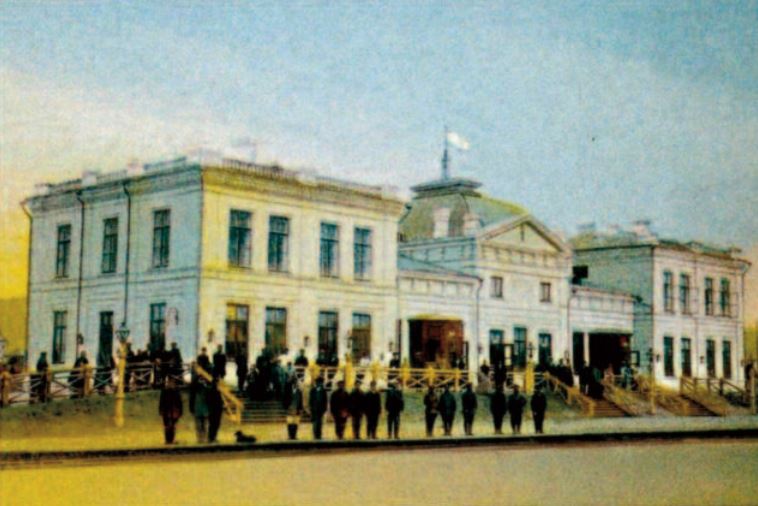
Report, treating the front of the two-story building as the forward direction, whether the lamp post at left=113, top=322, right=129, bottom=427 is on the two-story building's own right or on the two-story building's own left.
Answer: on the two-story building's own right

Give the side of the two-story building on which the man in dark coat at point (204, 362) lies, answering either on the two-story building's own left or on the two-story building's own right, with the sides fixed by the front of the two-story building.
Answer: on the two-story building's own right

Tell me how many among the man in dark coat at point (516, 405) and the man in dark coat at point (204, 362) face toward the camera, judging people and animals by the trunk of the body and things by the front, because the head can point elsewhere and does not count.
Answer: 2

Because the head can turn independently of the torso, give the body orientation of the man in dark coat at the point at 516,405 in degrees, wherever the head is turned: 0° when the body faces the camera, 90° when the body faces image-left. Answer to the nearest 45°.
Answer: approximately 0°

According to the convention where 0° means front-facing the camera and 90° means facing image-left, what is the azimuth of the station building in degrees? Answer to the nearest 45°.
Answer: approximately 315°

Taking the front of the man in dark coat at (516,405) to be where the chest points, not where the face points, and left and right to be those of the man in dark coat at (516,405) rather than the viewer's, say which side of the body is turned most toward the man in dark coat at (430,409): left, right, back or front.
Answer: right
